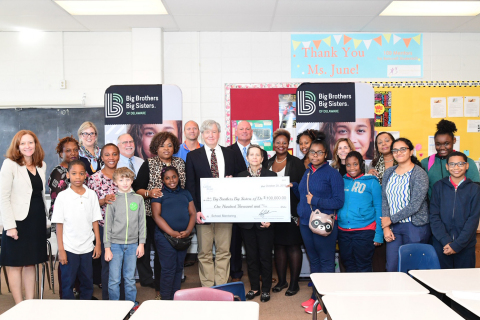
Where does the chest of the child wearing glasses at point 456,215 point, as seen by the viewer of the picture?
toward the camera

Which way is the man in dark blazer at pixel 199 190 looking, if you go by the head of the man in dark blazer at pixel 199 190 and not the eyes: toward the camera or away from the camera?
toward the camera

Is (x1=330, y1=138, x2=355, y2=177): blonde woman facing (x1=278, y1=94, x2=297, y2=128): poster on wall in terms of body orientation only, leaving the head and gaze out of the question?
no

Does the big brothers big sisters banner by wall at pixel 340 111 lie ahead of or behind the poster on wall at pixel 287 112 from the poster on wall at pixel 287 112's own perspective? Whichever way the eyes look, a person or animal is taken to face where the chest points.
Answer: ahead

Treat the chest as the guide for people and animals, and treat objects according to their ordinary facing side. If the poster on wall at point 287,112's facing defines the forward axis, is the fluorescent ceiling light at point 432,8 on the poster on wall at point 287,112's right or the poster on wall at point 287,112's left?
on its left

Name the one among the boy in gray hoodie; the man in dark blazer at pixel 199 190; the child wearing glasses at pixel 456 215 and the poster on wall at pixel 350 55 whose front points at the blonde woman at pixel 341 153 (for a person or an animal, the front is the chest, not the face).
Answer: the poster on wall

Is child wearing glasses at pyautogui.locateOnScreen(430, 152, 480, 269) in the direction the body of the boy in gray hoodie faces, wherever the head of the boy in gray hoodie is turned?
no

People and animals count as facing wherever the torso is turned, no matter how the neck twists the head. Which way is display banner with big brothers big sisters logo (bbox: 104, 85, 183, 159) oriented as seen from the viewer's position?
toward the camera

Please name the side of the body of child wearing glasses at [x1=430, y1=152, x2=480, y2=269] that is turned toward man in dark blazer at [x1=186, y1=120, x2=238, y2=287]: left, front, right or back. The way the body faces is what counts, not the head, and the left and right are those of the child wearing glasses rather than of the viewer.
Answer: right

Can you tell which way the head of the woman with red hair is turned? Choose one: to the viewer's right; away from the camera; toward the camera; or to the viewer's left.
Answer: toward the camera

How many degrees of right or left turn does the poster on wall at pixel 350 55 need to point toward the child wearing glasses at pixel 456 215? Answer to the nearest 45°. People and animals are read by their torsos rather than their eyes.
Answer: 0° — it already faces them

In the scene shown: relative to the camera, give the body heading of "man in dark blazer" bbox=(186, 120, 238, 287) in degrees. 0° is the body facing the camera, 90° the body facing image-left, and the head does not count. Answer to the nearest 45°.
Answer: approximately 0°

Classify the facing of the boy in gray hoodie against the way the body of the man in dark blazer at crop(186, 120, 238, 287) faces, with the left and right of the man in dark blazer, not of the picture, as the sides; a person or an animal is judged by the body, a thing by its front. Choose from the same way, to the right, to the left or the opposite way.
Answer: the same way

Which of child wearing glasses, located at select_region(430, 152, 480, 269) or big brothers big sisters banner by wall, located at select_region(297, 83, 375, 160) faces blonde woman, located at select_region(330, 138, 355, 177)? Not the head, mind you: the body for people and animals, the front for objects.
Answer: the big brothers big sisters banner by wall

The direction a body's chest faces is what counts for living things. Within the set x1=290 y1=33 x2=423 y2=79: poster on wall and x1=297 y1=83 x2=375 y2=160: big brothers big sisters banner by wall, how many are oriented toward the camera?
2

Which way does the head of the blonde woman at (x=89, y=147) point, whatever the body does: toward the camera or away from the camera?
toward the camera

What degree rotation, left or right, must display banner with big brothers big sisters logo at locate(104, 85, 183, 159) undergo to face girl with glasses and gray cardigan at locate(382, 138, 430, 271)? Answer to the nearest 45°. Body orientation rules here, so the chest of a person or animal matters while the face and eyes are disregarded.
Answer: approximately 45° to its left

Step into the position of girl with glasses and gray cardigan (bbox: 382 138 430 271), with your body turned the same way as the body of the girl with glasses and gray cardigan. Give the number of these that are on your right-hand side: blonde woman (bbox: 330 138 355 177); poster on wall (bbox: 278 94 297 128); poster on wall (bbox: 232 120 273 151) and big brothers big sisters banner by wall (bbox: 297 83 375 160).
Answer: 4

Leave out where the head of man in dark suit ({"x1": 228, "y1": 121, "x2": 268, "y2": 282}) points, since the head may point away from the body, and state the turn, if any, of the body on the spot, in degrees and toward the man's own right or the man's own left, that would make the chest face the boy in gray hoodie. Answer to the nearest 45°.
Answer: approximately 45° to the man's own right

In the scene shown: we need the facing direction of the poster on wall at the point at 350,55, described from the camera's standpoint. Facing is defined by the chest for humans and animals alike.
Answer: facing the viewer
